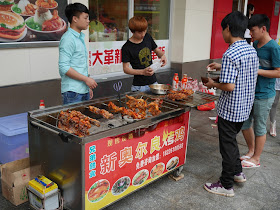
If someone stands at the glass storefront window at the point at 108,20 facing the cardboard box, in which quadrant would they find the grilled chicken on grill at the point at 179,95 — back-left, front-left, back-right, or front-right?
front-left

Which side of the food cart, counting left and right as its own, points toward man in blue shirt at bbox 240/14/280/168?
left

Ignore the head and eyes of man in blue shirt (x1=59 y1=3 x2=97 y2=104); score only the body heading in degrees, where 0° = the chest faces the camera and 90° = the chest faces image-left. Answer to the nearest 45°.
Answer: approximately 270°

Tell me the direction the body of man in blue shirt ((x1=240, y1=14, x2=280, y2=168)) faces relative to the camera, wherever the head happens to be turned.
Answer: to the viewer's left

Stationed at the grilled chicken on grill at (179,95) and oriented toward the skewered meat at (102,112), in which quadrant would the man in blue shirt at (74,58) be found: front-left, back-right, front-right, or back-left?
front-right

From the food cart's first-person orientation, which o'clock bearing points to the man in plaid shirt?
The man in plaid shirt is roughly at 10 o'clock from the food cart.

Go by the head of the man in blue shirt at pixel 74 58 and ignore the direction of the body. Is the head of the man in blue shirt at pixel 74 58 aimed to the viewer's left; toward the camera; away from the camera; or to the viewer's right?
to the viewer's right
